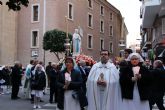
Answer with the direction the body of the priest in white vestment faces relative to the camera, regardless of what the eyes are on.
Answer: toward the camera

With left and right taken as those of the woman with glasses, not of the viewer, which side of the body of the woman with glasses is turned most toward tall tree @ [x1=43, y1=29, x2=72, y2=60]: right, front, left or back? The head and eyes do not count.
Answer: back

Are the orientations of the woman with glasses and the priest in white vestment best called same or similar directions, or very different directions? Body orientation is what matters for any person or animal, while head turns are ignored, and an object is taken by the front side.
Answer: same or similar directions

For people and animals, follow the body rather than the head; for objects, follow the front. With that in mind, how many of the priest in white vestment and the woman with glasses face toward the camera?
2

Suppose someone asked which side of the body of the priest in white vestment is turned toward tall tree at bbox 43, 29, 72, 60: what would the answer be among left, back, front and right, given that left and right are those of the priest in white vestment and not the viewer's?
back

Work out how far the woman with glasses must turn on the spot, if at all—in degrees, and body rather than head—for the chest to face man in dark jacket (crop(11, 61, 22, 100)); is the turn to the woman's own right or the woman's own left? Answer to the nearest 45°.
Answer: approximately 135° to the woman's own right
